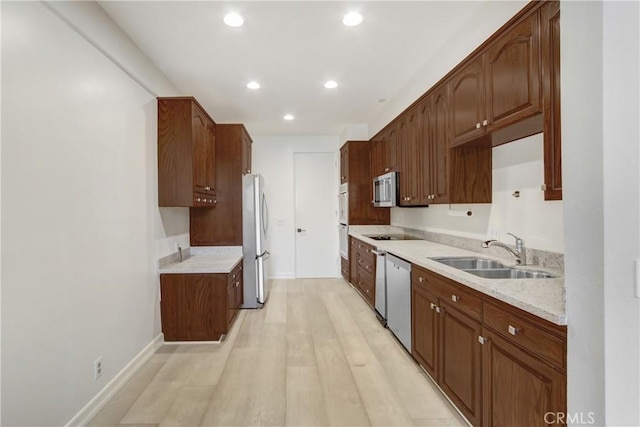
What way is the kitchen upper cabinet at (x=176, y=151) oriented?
to the viewer's right

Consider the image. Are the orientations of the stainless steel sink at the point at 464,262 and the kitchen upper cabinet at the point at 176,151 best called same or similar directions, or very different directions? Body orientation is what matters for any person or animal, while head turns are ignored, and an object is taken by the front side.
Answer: very different directions

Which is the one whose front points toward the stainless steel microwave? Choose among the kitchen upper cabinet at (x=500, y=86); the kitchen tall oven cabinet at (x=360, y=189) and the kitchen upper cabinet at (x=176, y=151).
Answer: the kitchen upper cabinet at (x=176, y=151)

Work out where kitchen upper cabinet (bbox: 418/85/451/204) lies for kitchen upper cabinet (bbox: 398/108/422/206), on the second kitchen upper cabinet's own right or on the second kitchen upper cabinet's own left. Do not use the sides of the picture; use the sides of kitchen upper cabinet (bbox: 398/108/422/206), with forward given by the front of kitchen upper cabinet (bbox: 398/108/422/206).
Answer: on the second kitchen upper cabinet's own left

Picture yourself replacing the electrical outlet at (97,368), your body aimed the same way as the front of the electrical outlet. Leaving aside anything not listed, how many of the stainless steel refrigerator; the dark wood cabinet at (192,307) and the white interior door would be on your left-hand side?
3

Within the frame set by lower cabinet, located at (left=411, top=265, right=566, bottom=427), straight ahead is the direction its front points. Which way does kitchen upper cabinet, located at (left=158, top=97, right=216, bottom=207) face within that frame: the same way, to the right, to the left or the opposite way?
the opposite way

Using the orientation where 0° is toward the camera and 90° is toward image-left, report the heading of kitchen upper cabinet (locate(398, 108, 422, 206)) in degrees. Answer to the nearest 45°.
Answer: approximately 90°

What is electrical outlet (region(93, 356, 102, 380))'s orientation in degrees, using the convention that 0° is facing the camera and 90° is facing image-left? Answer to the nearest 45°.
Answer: approximately 315°

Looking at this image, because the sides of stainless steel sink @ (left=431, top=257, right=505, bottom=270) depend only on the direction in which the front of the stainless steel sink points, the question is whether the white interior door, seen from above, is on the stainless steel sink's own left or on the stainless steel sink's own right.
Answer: on the stainless steel sink's own right

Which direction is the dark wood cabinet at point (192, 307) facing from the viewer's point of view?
to the viewer's right

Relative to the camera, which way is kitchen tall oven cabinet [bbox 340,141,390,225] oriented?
to the viewer's left

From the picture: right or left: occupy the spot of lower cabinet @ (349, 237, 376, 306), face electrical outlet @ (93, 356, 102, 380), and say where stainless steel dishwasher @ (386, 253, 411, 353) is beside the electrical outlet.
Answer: left
